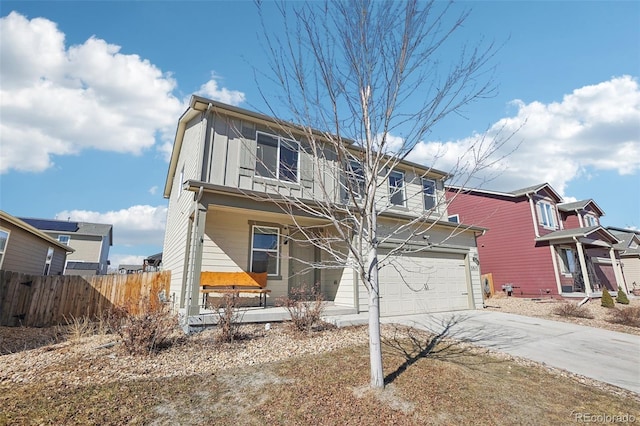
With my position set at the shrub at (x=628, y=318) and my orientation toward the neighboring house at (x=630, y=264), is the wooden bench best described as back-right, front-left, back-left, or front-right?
back-left

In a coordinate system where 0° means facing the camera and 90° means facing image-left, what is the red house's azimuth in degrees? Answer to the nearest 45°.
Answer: approximately 315°

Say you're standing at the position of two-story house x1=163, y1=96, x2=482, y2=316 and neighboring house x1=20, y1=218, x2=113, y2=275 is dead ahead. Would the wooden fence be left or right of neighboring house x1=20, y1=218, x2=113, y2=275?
left

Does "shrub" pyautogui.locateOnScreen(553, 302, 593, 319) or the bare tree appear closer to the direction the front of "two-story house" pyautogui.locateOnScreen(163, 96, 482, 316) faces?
the bare tree

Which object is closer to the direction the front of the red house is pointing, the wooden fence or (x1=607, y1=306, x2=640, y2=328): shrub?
the shrub

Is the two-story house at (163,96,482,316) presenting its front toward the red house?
no

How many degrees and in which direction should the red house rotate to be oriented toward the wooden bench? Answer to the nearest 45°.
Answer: approximately 45° to its right

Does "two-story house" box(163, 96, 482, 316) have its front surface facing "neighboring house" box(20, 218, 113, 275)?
no

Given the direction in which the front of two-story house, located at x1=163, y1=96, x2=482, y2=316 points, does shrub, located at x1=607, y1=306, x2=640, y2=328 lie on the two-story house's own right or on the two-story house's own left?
on the two-story house's own left

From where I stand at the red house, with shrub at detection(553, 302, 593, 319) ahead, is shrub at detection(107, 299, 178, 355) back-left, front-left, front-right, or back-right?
front-right

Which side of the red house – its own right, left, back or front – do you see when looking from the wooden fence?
right

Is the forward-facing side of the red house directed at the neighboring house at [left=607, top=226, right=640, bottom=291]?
no

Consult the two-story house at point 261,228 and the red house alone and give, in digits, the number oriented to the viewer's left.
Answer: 0

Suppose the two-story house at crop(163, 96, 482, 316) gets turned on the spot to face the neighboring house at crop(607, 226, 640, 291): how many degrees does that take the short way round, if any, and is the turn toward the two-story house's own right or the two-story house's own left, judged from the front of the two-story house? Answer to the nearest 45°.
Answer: approximately 90° to the two-story house's own left

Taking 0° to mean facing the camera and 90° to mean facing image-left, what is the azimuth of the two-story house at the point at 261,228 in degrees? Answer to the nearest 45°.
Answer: approximately 315°

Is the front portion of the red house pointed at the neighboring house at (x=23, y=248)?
no

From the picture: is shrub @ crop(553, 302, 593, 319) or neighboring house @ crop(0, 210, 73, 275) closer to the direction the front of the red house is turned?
the shrub

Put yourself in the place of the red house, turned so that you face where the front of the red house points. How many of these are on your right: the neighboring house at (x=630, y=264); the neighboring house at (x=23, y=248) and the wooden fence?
2
